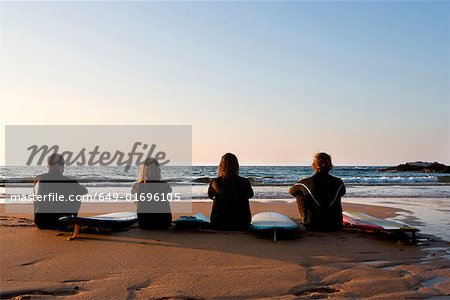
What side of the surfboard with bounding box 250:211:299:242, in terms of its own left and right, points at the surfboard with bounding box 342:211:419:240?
right

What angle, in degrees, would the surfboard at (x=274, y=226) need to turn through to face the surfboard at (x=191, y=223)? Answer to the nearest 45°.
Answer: approximately 90° to its left

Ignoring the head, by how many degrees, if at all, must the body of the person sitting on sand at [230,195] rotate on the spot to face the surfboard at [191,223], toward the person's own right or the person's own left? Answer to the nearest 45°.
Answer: approximately 90° to the person's own left

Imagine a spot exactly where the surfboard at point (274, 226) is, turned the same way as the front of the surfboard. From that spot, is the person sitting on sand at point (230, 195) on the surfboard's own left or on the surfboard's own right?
on the surfboard's own left

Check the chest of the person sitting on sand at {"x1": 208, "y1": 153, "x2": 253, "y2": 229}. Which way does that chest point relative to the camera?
away from the camera

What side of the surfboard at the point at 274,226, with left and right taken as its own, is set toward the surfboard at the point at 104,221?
left

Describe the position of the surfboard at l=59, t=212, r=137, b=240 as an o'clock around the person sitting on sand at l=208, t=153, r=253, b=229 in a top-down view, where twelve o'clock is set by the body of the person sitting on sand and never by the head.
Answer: The surfboard is roughly at 9 o'clock from the person sitting on sand.

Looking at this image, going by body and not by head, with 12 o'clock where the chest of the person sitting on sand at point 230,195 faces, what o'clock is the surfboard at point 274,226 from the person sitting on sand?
The surfboard is roughly at 4 o'clock from the person sitting on sand.

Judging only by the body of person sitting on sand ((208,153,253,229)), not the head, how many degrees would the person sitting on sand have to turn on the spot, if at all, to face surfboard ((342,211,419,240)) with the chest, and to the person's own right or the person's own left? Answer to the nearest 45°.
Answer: approximately 90° to the person's own right

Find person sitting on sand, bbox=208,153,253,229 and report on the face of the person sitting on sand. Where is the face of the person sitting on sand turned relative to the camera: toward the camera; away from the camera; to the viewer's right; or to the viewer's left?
away from the camera

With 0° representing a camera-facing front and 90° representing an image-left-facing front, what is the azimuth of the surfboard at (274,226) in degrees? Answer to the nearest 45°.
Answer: approximately 180°

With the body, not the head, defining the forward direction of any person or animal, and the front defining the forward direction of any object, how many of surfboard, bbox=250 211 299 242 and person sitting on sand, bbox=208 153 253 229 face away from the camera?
2
